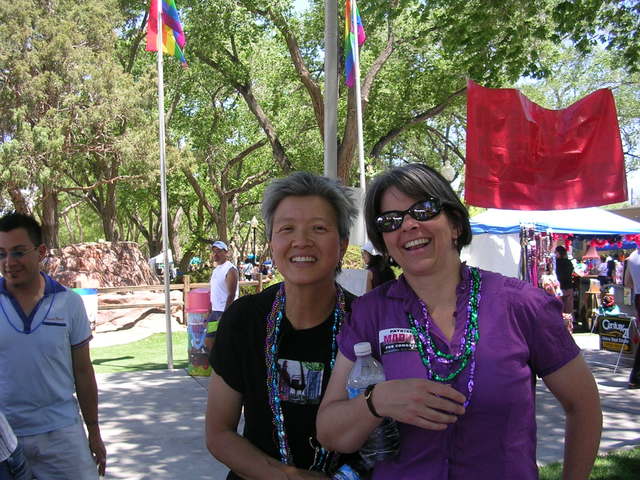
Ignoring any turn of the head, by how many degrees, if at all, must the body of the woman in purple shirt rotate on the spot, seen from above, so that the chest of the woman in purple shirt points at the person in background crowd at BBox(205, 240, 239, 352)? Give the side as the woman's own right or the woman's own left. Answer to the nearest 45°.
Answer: approximately 135° to the woman's own right

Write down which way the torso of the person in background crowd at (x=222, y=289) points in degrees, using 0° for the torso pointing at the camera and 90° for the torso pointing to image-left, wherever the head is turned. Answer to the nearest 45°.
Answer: approximately 45°

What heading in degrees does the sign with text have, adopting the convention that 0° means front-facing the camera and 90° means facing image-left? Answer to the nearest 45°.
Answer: approximately 0°

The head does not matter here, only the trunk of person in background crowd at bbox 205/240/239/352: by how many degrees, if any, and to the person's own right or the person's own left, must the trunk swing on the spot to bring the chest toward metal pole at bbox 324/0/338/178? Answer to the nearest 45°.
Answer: approximately 90° to the person's own left

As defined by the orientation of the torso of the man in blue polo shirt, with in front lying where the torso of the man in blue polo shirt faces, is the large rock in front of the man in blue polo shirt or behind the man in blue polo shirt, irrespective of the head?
behind

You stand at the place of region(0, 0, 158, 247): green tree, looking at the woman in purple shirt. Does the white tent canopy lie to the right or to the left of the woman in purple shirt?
left

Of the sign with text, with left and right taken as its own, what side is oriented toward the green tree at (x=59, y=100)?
right

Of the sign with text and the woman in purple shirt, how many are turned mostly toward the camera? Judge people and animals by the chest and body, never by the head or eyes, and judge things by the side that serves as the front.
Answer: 2

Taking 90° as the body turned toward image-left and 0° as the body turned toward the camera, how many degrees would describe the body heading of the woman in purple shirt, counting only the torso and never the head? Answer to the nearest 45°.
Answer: approximately 0°

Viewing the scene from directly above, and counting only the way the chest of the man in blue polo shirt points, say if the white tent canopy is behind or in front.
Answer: behind

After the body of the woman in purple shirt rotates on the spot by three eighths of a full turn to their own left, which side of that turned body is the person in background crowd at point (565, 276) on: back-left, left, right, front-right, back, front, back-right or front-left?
front-left
